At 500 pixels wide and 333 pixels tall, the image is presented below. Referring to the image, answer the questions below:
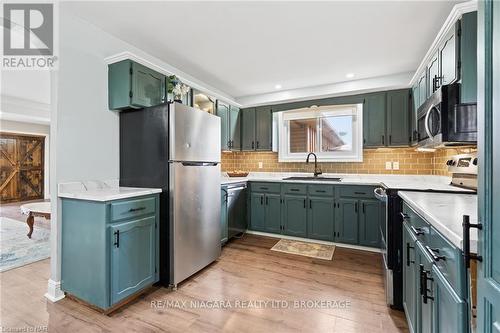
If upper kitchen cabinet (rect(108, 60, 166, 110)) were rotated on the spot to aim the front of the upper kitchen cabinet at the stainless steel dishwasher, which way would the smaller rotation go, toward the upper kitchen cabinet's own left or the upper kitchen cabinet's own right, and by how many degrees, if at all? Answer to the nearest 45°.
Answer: approximately 90° to the upper kitchen cabinet's own left

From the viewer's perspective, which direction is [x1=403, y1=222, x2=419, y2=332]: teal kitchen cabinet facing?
to the viewer's left

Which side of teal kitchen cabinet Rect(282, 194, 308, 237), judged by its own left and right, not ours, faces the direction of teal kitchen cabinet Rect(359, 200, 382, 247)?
left

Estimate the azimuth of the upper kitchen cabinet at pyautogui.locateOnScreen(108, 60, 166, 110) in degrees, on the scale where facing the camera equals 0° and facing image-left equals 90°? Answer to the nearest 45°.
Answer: approximately 315°

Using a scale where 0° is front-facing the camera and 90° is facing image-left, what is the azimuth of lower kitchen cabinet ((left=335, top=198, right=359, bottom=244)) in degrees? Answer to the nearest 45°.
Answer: approximately 0°

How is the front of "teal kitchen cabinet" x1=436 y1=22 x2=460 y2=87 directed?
to the viewer's left
